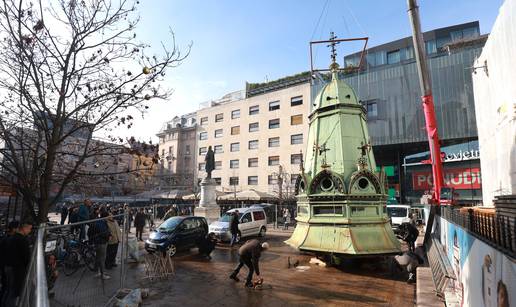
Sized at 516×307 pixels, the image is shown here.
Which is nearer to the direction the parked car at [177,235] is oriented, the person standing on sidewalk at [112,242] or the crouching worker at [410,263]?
the person standing on sidewalk

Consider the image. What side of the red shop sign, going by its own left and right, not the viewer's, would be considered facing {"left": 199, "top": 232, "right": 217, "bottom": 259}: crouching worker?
front

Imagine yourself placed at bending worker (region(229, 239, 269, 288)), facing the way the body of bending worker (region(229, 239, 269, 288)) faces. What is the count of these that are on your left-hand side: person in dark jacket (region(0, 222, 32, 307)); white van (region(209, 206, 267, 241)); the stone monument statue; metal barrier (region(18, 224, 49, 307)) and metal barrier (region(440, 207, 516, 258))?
2

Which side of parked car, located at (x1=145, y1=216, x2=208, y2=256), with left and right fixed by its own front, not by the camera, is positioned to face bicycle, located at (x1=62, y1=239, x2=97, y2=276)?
front

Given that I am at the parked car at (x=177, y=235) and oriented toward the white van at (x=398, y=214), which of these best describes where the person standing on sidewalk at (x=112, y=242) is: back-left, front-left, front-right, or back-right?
back-right

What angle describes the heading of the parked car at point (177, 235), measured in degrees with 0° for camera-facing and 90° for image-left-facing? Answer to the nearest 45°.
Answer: approximately 45°

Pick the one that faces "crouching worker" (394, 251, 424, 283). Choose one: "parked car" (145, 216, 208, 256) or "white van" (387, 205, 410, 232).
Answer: the white van

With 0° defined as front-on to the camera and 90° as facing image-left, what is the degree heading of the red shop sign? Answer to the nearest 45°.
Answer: approximately 45°
